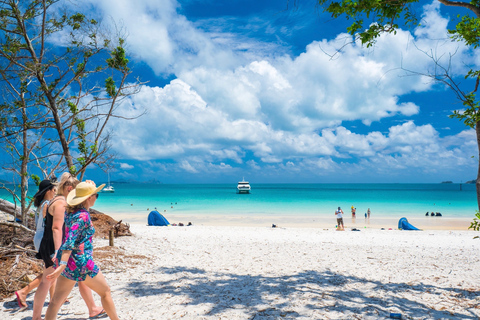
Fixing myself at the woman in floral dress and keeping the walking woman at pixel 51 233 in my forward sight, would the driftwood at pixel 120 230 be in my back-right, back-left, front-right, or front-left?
front-right

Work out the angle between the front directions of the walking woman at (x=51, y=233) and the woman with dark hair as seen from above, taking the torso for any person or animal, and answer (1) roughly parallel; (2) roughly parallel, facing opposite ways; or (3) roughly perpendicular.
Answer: roughly parallel

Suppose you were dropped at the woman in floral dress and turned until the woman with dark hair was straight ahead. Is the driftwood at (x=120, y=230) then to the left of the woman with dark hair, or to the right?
right

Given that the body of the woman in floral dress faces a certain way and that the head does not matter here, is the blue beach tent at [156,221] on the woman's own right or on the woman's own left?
on the woman's own left

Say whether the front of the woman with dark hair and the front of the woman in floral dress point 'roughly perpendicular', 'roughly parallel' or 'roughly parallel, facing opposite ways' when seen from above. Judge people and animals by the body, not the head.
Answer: roughly parallel

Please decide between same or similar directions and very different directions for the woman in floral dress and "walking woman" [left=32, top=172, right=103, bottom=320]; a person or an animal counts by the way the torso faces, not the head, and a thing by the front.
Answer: same or similar directions

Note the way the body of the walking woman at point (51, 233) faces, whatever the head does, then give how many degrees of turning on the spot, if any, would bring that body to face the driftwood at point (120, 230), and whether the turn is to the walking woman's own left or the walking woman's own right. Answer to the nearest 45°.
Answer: approximately 90° to the walking woman's own left
